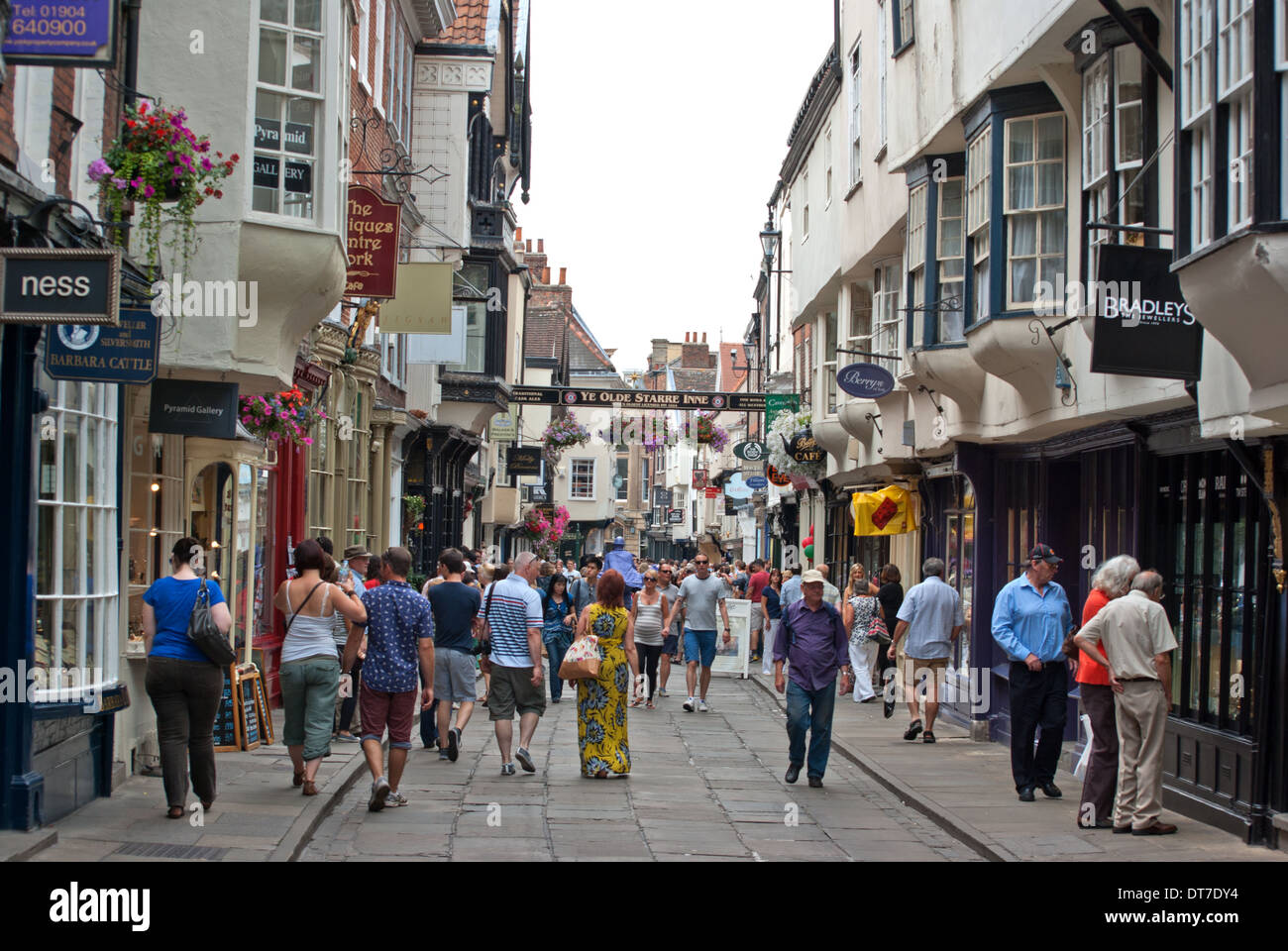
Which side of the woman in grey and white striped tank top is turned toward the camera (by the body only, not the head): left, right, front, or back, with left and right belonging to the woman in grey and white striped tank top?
front

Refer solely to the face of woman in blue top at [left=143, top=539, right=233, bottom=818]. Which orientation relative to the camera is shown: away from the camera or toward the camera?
away from the camera

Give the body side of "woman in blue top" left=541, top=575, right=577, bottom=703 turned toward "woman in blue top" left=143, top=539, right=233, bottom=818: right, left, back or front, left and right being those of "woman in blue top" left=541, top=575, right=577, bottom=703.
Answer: front

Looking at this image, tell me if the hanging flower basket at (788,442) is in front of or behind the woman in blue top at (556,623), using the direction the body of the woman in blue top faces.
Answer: behind

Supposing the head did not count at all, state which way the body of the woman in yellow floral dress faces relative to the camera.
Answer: away from the camera

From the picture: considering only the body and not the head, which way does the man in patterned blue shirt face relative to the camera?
away from the camera

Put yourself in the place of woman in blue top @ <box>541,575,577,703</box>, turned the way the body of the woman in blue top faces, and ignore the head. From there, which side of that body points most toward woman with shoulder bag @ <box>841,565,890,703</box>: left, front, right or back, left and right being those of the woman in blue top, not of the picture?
left

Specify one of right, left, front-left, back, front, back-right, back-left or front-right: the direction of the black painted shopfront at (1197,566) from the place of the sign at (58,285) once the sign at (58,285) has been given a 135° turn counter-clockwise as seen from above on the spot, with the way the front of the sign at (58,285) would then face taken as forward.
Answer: front-right

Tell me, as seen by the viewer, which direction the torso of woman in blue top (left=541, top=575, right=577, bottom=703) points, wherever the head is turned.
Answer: toward the camera

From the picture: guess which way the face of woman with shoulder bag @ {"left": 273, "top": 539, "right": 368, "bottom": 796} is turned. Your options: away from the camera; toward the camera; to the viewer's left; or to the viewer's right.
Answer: away from the camera

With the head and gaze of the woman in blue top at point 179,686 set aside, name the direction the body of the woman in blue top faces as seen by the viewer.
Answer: away from the camera

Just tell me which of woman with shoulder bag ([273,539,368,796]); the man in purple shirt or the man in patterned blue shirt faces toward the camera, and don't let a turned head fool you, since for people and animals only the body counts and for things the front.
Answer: the man in purple shirt

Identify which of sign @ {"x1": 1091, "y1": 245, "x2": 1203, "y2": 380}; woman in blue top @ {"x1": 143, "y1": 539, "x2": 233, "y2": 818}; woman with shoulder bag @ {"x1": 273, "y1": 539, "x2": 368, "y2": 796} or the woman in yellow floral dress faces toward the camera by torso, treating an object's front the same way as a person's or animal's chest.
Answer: the sign

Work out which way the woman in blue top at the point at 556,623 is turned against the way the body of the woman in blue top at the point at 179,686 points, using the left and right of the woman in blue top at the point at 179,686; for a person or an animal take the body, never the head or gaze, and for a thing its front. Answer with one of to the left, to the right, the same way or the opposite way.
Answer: the opposite way
